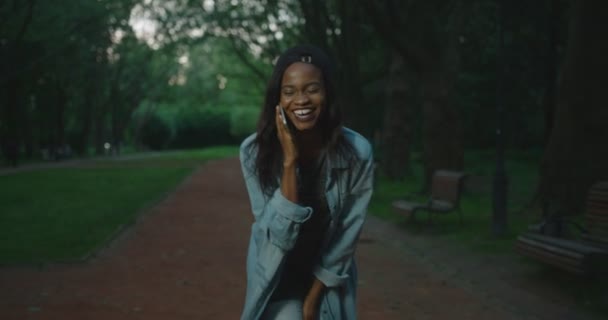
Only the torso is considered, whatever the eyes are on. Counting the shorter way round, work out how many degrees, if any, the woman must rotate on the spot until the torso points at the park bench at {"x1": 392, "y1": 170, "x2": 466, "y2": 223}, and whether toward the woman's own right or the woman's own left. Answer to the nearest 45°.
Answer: approximately 180°

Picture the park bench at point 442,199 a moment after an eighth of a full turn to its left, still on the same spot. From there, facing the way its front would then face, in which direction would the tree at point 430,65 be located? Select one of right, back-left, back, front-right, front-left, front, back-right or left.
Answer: back

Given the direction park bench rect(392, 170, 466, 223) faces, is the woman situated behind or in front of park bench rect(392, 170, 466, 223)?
in front

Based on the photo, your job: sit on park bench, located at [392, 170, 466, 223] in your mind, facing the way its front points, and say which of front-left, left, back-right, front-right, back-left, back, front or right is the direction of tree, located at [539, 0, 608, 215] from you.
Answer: back-left

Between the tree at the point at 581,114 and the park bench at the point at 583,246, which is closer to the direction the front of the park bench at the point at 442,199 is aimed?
the park bench

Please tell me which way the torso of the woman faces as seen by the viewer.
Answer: toward the camera

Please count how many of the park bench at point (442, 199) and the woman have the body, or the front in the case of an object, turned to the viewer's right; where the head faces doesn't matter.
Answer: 0
